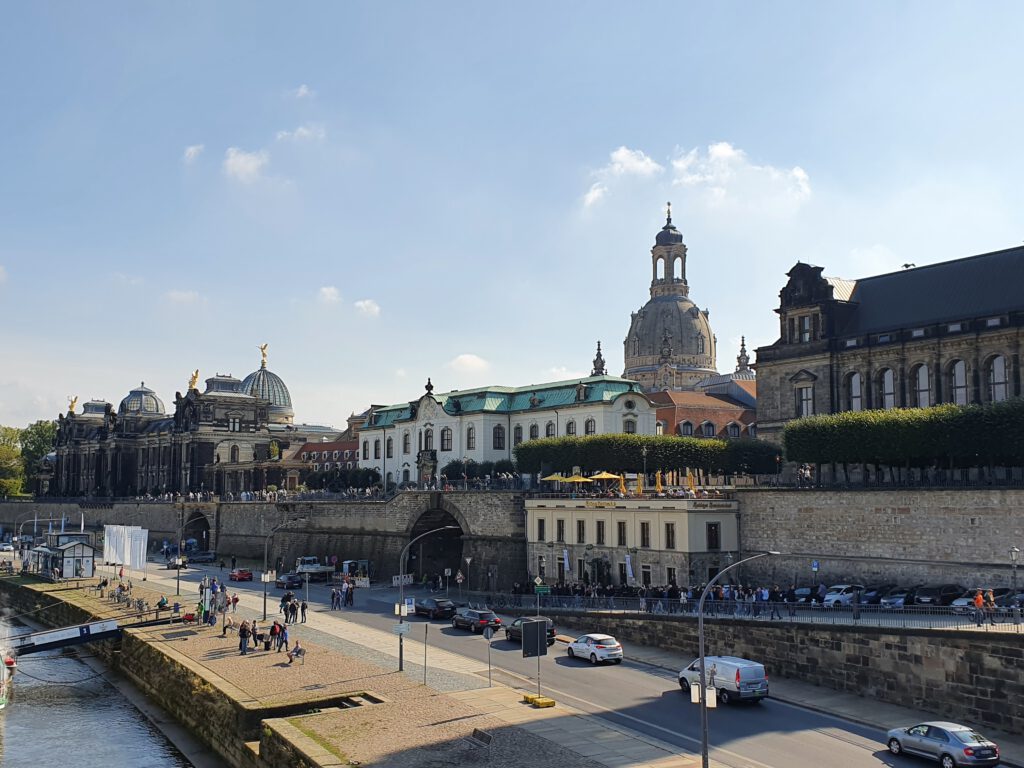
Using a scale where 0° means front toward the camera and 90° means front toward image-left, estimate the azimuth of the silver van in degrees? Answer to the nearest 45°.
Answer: approximately 135°

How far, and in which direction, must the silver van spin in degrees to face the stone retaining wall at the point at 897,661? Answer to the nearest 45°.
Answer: approximately 135° to its right

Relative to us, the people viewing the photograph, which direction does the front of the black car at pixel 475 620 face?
facing away from the viewer and to the left of the viewer

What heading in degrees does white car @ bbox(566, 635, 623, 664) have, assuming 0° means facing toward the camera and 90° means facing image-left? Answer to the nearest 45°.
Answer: approximately 135°

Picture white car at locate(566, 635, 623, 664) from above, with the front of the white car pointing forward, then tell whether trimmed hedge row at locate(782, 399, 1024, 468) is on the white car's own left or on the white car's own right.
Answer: on the white car's own right

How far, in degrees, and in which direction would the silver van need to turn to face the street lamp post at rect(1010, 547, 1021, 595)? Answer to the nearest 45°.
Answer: approximately 90° to its right
